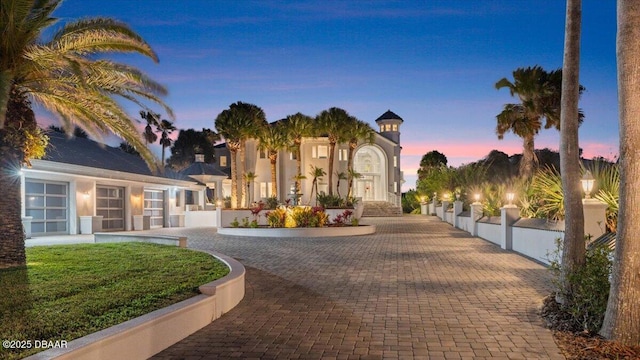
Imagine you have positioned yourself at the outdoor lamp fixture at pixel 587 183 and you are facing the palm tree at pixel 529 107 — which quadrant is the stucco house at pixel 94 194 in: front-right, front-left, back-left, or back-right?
front-left

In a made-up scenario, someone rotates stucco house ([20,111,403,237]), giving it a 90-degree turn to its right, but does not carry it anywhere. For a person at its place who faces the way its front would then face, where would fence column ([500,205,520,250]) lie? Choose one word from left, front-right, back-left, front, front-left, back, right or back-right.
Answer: back-left

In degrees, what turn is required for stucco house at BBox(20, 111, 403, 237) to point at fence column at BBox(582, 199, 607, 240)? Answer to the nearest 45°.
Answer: approximately 45° to its left

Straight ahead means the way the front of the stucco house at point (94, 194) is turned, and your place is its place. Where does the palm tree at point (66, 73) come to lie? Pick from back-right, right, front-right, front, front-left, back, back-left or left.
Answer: front

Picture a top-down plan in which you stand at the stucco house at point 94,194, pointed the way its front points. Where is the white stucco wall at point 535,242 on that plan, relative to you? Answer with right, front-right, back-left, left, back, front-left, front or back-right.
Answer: front-left

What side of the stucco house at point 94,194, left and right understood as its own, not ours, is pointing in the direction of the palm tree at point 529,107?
left

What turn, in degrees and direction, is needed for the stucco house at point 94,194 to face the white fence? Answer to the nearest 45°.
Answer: approximately 45° to its left

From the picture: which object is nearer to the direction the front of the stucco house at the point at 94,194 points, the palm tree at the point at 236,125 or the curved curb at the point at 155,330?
the curved curb

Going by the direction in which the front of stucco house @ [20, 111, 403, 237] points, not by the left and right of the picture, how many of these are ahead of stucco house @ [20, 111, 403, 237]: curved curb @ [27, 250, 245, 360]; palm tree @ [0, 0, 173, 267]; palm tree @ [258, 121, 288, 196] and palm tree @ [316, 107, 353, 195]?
2

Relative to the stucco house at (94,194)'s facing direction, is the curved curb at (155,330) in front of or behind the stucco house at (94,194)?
in front

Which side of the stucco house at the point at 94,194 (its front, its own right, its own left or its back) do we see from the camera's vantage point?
front

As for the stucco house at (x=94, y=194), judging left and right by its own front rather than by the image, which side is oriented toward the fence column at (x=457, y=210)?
left

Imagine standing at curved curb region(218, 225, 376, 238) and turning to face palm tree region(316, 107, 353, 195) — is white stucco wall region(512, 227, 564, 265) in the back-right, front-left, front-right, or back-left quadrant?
back-right

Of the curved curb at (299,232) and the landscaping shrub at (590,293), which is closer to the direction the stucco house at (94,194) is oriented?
the landscaping shrub

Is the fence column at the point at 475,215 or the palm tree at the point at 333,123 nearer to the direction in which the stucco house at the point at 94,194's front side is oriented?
the fence column

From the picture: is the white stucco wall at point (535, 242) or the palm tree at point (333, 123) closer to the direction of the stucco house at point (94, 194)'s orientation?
the white stucco wall
